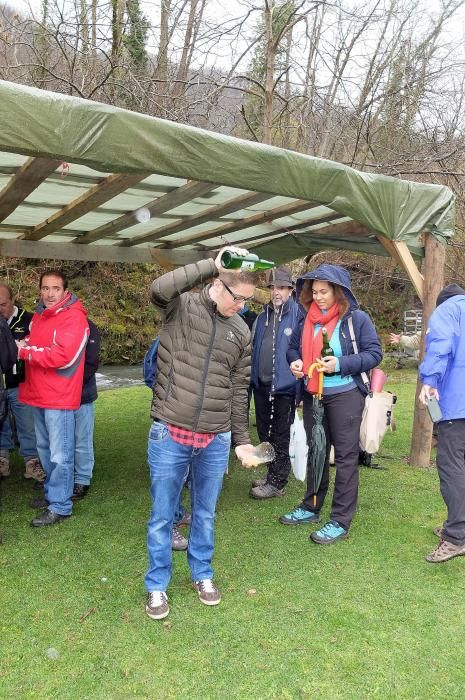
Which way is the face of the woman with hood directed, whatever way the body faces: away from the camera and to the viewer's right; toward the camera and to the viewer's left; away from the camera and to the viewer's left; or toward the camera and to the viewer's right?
toward the camera and to the viewer's left

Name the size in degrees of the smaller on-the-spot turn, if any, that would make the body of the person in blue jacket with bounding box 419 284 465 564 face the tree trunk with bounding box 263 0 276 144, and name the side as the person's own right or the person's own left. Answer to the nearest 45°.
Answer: approximately 45° to the person's own right

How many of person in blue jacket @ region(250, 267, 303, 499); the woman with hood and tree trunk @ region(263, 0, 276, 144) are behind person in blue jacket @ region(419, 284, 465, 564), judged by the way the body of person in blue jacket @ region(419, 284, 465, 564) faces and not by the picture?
0

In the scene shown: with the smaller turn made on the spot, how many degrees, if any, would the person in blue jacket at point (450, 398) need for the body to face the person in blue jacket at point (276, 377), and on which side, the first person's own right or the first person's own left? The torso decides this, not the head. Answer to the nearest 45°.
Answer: approximately 45° to the first person's own right

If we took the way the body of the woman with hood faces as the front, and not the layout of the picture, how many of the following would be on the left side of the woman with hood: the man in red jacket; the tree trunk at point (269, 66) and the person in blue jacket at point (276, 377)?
0

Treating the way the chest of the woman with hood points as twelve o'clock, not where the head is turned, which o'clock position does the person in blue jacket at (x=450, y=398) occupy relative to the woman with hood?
The person in blue jacket is roughly at 8 o'clock from the woman with hood.

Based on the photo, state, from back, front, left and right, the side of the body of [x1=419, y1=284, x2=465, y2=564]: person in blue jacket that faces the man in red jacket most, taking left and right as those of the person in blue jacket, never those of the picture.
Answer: front

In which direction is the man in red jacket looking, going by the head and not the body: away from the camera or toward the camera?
toward the camera

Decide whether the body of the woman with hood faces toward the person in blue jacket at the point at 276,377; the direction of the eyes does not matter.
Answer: no

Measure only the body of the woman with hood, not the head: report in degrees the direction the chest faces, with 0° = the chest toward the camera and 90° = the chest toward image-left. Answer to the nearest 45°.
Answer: approximately 45°

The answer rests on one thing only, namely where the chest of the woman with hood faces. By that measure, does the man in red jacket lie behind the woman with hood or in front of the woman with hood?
in front

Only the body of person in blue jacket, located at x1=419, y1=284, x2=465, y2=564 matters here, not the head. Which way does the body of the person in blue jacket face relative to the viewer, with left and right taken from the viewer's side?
facing to the left of the viewer

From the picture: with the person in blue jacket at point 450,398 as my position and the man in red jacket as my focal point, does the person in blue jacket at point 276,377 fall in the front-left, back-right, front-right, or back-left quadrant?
front-right
